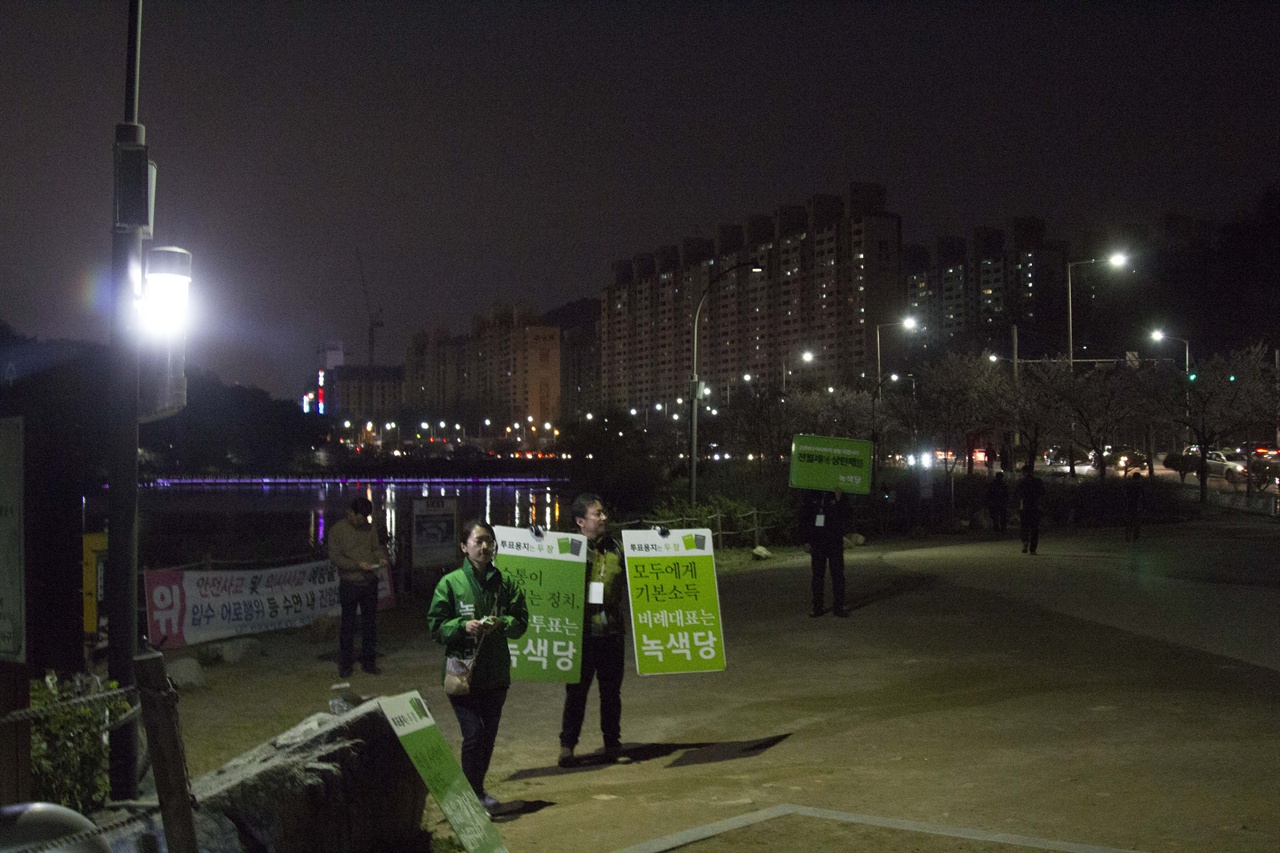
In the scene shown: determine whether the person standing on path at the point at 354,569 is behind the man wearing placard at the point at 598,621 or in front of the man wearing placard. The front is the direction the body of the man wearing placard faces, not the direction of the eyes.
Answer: behind

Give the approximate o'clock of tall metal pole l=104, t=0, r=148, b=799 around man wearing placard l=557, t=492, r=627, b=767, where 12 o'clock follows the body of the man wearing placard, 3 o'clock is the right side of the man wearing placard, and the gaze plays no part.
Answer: The tall metal pole is roughly at 2 o'clock from the man wearing placard.

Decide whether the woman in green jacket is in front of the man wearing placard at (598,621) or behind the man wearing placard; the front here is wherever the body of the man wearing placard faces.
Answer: in front

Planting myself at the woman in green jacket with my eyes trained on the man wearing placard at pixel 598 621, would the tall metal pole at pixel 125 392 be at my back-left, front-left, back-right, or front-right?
back-left

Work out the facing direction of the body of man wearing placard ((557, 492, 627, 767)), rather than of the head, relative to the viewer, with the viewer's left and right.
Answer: facing the viewer

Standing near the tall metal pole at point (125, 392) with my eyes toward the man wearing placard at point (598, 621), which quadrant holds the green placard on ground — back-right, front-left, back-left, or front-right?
front-right

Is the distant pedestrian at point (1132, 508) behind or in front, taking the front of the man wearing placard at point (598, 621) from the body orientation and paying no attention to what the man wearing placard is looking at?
behind

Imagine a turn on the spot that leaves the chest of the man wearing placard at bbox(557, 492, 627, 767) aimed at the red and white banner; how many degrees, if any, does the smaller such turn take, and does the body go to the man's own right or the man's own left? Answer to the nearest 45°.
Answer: approximately 135° to the man's own right

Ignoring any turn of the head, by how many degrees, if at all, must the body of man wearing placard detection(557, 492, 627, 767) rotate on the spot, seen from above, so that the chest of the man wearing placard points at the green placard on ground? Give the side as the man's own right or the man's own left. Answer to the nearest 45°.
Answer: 0° — they already face it

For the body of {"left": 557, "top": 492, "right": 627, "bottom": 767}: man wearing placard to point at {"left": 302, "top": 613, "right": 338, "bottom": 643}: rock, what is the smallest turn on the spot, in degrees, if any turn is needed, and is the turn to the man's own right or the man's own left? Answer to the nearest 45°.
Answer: approximately 135° to the man's own right
